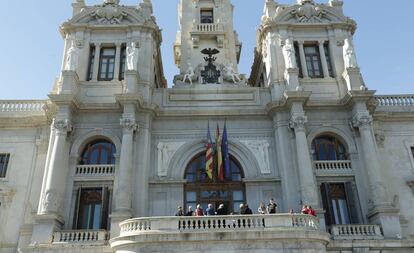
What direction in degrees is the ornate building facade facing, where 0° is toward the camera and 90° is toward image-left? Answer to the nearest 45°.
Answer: approximately 0°
